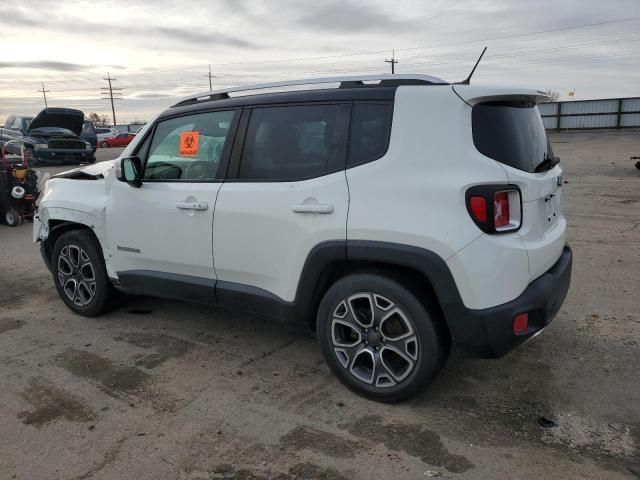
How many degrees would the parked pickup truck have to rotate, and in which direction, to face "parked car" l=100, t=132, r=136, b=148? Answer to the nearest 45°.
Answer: approximately 135° to its left

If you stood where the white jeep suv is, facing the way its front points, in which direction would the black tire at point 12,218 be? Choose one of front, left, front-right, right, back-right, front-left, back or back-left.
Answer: front

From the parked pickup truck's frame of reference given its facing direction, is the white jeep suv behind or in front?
in front

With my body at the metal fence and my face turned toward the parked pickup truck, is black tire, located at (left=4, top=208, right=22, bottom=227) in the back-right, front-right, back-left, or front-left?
front-left

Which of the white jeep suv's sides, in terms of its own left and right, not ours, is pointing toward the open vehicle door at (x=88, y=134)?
front

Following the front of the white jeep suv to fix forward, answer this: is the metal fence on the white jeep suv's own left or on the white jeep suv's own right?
on the white jeep suv's own right

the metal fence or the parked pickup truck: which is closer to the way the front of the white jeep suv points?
the parked pickup truck

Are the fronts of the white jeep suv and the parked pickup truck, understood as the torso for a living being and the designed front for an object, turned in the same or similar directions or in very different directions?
very different directions

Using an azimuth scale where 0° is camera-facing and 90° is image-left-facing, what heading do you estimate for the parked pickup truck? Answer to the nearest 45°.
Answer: approximately 315°

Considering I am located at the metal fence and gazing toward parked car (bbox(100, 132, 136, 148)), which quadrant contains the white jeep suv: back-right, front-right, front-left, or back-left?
front-left

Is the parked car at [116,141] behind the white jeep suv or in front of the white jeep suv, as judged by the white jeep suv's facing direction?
in front

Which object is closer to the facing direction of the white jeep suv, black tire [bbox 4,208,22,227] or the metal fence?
the black tire

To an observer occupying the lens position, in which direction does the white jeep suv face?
facing away from the viewer and to the left of the viewer

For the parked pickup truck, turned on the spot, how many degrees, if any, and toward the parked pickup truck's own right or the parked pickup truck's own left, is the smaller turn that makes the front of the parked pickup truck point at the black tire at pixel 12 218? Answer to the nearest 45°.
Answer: approximately 45° to the parked pickup truck's own right
